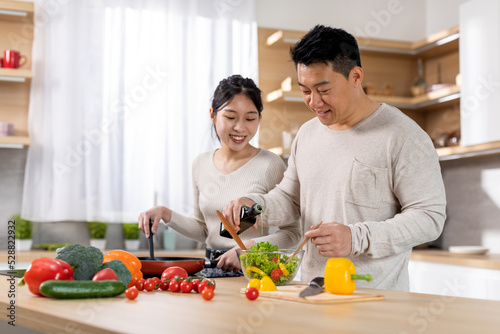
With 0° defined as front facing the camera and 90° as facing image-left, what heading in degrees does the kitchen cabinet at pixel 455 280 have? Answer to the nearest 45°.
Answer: approximately 45°

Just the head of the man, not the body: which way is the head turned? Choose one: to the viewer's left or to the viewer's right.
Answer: to the viewer's left

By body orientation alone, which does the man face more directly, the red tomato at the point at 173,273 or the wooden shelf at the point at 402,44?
the red tomato

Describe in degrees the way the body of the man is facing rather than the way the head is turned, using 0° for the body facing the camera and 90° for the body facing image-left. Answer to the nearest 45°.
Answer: approximately 45°

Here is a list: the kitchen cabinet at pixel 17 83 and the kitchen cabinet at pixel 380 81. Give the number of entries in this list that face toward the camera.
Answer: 2

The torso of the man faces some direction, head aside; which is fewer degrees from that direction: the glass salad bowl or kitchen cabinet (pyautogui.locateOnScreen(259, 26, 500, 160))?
the glass salad bowl

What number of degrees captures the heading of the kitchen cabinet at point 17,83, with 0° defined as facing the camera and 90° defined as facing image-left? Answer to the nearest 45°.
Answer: approximately 0°

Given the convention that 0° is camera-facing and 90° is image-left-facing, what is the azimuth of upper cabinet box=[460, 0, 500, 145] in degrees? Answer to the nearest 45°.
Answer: approximately 45°

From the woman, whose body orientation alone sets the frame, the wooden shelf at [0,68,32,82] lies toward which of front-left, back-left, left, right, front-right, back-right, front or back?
back-right
